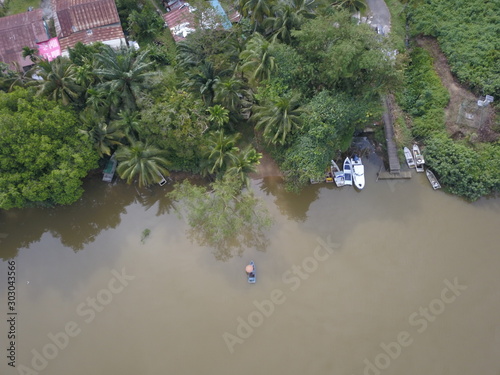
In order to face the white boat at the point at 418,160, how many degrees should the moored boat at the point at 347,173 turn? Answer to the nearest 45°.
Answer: approximately 90° to its right

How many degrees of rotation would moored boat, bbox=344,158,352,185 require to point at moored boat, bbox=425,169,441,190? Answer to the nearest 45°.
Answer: approximately 90° to its right

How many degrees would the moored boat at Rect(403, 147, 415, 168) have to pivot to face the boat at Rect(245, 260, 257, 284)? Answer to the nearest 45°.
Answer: approximately 135° to its left

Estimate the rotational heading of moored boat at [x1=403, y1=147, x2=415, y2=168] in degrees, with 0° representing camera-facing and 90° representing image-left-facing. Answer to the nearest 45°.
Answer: approximately 180°

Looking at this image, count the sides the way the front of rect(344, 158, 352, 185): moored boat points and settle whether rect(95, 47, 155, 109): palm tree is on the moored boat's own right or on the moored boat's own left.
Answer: on the moored boat's own left

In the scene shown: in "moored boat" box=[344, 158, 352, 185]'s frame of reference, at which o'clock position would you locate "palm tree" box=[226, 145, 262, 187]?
The palm tree is roughly at 8 o'clock from the moored boat.

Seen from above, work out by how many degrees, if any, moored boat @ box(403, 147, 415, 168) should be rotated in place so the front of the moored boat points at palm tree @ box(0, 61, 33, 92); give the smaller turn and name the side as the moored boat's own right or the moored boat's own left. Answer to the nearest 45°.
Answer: approximately 90° to the moored boat's own left

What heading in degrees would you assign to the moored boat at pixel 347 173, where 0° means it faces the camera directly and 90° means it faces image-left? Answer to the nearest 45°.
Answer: approximately 180°

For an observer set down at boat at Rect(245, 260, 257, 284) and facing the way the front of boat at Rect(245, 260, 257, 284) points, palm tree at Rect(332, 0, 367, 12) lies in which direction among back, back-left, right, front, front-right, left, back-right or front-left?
front-right

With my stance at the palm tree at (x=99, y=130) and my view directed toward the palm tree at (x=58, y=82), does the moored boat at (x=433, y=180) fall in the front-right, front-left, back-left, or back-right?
back-right
